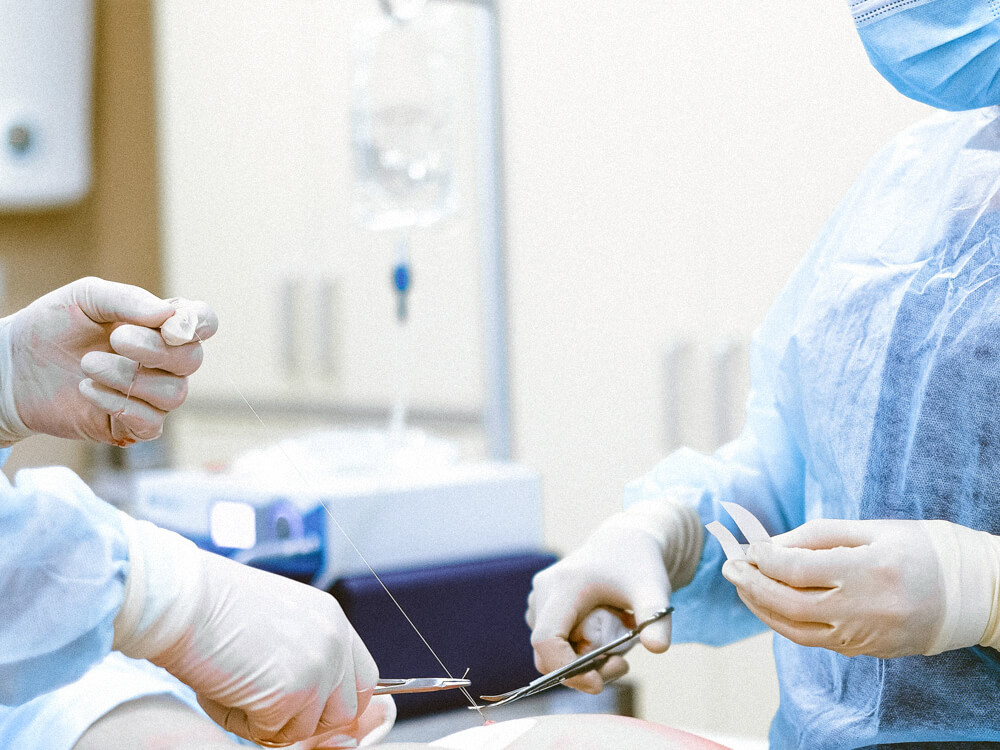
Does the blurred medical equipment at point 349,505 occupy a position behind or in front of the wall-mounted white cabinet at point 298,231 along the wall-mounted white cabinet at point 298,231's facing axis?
in front

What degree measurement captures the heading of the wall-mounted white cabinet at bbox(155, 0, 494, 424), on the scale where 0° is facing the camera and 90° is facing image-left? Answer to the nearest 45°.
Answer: approximately 0°
